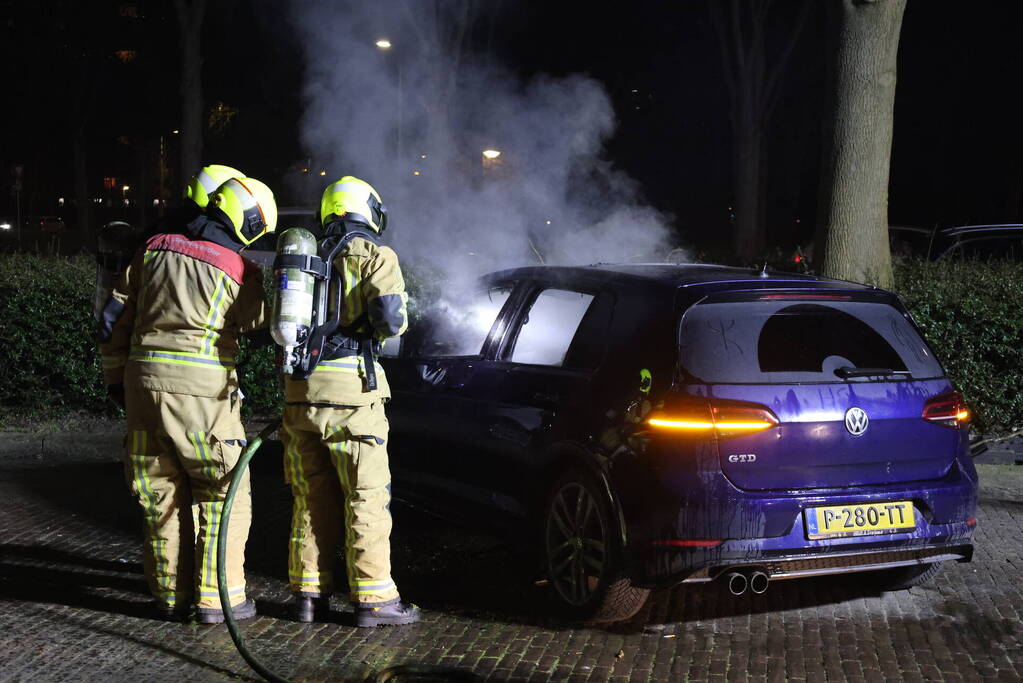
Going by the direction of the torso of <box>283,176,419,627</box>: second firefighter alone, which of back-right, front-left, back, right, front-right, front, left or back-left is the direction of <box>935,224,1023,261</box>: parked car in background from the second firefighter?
front

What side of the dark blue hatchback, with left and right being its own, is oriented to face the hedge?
front

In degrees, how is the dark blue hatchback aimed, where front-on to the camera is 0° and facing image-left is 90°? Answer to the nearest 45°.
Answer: approximately 135°

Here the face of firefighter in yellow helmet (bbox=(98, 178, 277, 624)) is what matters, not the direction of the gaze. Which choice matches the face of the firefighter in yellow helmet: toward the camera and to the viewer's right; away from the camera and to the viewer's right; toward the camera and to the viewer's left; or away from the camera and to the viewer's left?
away from the camera and to the viewer's right

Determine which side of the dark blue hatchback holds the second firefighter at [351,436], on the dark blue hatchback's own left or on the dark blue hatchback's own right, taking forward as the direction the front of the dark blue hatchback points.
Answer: on the dark blue hatchback's own left

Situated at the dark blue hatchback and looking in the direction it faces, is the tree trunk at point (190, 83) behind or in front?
in front

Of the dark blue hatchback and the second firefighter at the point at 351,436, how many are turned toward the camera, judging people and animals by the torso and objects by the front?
0

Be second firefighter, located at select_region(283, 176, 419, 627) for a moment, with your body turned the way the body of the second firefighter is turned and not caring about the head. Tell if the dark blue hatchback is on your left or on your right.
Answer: on your right

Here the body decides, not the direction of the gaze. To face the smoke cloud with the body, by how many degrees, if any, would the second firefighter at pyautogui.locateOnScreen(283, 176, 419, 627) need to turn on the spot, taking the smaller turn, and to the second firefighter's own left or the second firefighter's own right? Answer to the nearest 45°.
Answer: approximately 45° to the second firefighter's own left

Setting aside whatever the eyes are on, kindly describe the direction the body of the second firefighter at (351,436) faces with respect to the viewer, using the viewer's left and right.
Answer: facing away from the viewer and to the right of the viewer

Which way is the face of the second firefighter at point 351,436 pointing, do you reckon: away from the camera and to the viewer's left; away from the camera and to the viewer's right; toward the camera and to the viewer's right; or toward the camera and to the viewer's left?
away from the camera and to the viewer's right
